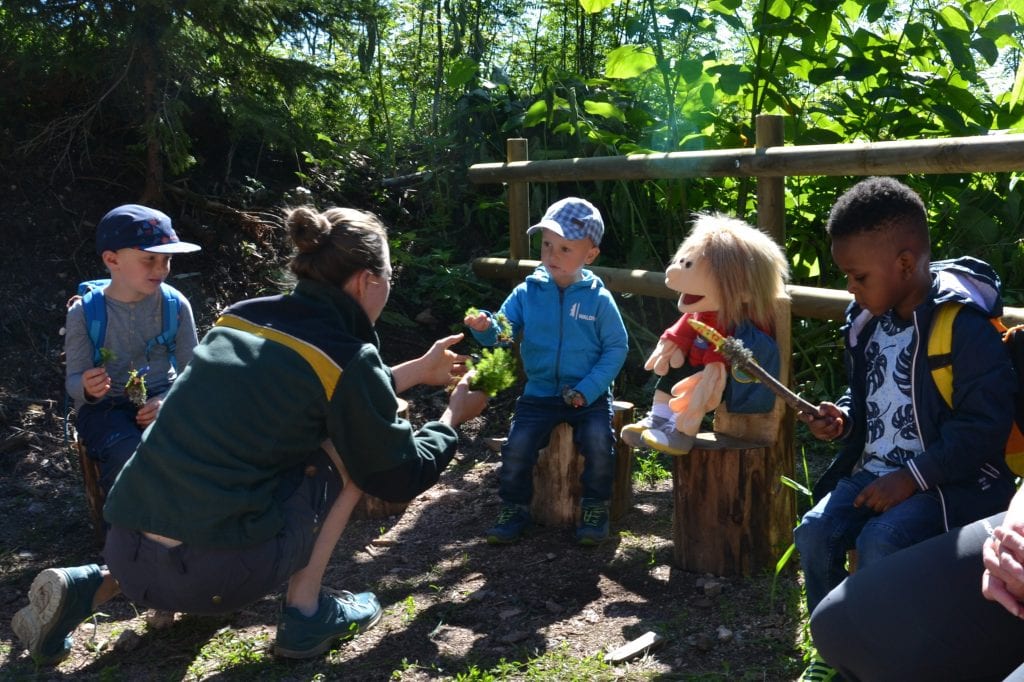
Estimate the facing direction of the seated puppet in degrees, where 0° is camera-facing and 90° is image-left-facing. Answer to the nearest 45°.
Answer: approximately 90°

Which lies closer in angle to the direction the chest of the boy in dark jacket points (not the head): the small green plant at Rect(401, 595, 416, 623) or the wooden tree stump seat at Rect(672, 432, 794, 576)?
the small green plant

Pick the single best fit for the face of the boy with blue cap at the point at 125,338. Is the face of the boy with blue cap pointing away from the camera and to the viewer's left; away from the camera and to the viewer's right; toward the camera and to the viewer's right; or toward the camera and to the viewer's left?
toward the camera and to the viewer's right

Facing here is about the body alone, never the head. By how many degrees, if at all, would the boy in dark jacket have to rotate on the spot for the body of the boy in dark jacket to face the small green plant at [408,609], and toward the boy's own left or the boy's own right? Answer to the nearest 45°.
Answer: approximately 45° to the boy's own right

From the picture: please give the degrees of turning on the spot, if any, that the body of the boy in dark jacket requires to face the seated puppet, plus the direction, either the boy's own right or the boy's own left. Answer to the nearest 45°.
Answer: approximately 90° to the boy's own right

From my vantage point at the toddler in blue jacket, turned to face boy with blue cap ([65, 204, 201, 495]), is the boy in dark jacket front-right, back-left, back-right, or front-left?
back-left

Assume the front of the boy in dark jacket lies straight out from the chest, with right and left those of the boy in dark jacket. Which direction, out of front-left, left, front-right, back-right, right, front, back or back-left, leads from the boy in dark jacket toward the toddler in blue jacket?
right

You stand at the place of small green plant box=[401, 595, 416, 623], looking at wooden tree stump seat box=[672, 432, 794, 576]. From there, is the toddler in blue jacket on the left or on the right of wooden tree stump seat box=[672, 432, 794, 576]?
left

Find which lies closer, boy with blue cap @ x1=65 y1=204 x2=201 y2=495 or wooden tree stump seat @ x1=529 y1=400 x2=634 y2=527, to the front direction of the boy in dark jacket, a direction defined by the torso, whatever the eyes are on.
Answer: the boy with blue cap

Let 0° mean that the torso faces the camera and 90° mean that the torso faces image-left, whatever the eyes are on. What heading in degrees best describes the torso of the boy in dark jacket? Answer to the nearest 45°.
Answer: approximately 45°
